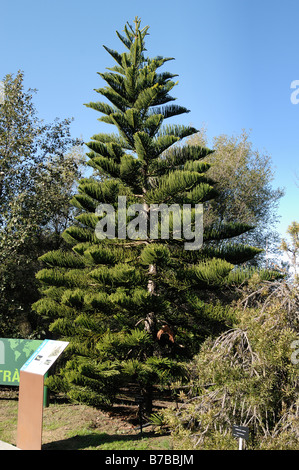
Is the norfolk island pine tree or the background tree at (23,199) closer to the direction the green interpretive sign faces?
the norfolk island pine tree

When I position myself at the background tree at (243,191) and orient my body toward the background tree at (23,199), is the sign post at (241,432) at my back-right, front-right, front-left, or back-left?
front-left

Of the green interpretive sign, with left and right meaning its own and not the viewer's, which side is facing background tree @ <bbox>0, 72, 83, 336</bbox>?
back

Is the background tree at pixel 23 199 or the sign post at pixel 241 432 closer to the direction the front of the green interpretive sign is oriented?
the sign post

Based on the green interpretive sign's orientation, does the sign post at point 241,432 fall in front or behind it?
in front

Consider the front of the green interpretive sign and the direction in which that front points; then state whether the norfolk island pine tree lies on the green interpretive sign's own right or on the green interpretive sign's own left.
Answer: on the green interpretive sign's own left

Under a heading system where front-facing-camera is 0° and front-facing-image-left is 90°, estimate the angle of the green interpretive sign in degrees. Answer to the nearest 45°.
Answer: approximately 0°

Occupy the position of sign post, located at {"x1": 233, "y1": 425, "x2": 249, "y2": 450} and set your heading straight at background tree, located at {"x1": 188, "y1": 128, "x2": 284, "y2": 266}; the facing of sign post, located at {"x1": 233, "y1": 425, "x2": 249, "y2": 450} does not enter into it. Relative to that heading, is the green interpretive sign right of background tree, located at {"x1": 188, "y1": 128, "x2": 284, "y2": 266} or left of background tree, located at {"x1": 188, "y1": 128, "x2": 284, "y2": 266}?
left
